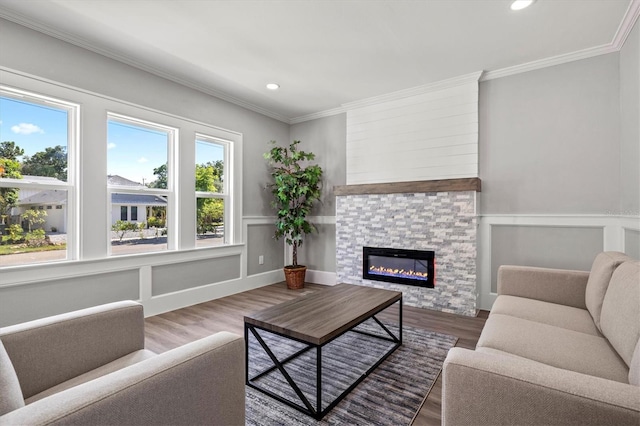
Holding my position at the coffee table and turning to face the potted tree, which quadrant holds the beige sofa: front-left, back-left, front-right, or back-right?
back-right

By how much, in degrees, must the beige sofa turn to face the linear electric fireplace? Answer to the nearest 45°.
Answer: approximately 45° to its right

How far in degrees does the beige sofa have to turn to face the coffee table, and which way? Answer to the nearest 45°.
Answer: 0° — it already faces it

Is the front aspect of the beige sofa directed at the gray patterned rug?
yes

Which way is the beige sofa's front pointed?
to the viewer's left

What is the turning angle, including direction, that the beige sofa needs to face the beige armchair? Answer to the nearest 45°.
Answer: approximately 45° to its left
